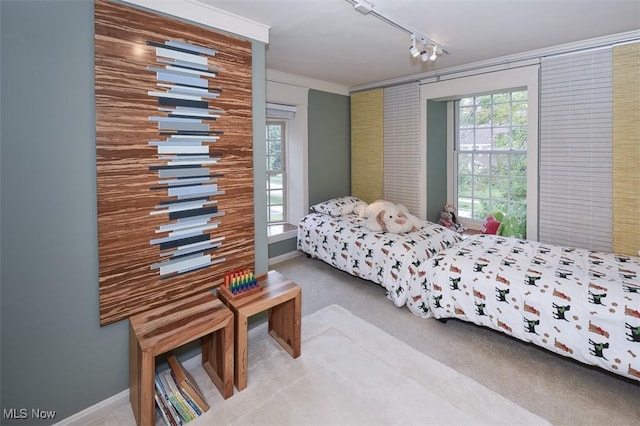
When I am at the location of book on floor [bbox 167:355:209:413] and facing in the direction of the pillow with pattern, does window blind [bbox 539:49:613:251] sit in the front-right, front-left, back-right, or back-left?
front-right

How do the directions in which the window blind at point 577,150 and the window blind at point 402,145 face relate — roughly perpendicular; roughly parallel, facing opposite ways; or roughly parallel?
roughly parallel

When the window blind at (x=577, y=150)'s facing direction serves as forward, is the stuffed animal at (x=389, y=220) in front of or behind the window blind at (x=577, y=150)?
in front

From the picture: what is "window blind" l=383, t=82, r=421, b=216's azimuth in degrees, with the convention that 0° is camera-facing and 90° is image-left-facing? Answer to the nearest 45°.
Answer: approximately 45°

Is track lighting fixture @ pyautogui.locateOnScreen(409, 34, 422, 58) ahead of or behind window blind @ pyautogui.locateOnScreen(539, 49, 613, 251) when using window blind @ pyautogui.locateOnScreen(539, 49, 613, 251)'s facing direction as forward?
ahead

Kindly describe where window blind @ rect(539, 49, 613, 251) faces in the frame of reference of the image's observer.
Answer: facing the viewer and to the left of the viewer

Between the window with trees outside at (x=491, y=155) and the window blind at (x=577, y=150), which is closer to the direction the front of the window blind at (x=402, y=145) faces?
the window blind

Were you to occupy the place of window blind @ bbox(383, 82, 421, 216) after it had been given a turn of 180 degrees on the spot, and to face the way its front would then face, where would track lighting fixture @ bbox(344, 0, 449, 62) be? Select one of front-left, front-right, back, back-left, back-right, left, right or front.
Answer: back-right

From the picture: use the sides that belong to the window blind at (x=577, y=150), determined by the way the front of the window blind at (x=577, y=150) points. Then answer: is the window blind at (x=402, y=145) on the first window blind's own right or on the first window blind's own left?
on the first window blind's own right
